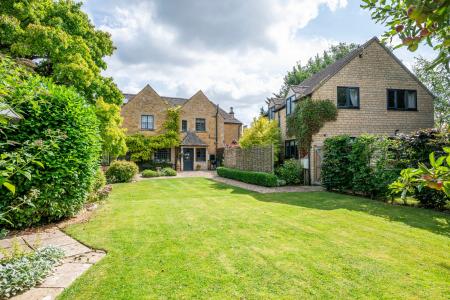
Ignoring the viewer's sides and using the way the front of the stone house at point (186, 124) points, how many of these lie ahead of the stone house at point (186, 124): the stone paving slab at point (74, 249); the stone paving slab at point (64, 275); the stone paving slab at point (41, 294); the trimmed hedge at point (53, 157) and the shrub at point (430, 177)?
5

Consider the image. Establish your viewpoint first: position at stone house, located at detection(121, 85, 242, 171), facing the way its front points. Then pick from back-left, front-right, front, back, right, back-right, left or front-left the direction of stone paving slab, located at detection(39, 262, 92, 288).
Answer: front

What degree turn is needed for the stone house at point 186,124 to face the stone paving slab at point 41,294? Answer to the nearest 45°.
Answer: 0° — it already faces it

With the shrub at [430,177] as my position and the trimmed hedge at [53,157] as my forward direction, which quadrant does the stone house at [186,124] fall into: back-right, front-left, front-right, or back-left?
front-right

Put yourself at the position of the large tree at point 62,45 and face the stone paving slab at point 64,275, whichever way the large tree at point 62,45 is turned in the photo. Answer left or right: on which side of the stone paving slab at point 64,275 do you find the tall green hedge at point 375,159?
left

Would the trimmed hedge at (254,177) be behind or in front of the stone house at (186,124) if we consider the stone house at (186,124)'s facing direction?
in front

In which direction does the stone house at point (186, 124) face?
toward the camera

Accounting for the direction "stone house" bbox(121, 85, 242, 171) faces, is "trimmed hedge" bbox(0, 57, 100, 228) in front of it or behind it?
in front

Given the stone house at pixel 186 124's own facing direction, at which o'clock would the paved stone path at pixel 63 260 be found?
The paved stone path is roughly at 12 o'clock from the stone house.

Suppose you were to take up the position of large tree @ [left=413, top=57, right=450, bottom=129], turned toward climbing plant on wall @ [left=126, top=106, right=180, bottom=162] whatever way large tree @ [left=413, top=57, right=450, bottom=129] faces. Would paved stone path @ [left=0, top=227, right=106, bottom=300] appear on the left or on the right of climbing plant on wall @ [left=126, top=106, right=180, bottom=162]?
left

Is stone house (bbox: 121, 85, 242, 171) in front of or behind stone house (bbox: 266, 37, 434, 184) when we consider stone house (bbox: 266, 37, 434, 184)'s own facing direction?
in front

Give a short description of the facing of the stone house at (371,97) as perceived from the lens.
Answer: facing to the left of the viewer

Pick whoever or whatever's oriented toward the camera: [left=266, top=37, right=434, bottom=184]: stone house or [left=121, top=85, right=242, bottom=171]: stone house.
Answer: [left=121, top=85, right=242, bottom=171]: stone house

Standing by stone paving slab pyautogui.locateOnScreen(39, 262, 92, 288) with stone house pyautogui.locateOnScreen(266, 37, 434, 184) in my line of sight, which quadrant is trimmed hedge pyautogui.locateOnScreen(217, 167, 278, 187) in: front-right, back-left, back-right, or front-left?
front-left

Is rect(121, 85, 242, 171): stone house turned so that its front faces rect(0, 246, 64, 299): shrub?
yes

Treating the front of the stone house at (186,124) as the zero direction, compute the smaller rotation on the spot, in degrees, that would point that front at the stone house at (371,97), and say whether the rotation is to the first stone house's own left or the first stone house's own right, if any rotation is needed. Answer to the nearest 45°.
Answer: approximately 45° to the first stone house's own left
